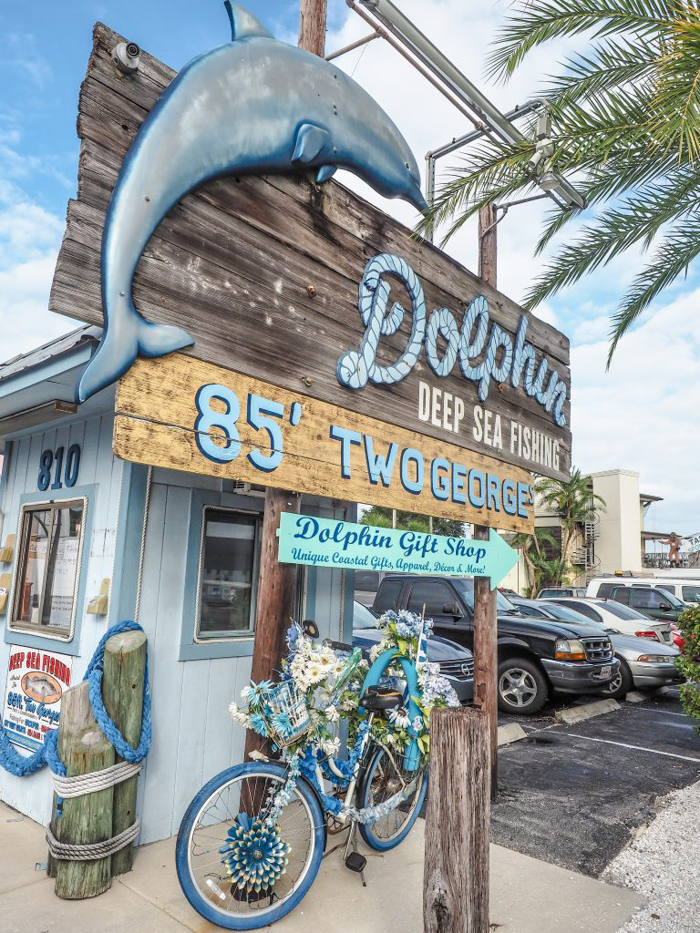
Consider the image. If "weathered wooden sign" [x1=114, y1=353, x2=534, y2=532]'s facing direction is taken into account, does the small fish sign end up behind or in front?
behind

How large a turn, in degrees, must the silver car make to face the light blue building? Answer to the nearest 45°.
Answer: approximately 90° to its right

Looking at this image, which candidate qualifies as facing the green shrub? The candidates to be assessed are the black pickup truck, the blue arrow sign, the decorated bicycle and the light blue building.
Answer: the black pickup truck

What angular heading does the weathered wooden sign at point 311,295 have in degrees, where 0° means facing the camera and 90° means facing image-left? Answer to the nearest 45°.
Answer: approximately 315°

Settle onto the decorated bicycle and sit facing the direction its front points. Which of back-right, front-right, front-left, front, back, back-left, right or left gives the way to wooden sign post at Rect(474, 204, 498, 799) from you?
back

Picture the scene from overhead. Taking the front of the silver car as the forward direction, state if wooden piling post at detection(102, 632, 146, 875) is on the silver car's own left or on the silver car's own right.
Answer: on the silver car's own right

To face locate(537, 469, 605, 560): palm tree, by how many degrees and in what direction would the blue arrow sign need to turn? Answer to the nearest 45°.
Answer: approximately 135° to its left

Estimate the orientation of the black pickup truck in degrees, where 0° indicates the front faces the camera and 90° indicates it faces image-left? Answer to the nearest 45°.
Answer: approximately 315°
